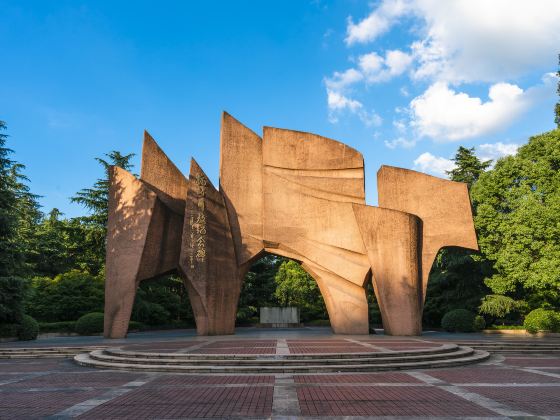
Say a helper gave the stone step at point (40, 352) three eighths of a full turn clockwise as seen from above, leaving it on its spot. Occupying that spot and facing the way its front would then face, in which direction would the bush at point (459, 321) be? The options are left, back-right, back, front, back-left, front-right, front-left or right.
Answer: back-right

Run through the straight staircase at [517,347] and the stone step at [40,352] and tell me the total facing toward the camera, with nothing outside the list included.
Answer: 2

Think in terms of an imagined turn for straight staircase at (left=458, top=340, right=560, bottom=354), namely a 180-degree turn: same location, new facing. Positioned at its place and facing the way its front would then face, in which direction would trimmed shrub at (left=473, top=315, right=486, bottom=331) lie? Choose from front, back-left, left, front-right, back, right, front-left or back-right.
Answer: front

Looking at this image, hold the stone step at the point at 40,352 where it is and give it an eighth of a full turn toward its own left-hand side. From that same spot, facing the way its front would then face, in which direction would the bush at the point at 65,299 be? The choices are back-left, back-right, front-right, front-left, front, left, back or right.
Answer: back-left

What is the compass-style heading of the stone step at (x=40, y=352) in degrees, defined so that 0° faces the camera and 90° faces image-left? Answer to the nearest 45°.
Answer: approximately 0°

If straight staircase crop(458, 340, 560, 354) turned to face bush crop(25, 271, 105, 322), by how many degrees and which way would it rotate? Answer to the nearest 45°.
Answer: approximately 90° to its right

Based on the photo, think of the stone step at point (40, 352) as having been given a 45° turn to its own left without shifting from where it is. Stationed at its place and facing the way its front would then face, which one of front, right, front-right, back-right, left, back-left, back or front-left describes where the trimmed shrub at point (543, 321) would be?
front-left

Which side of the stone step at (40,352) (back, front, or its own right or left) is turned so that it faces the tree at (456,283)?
left

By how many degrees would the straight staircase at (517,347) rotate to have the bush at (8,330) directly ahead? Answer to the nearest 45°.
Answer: approximately 90° to its right

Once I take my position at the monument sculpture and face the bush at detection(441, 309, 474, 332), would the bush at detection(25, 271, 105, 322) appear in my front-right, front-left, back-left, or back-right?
back-left

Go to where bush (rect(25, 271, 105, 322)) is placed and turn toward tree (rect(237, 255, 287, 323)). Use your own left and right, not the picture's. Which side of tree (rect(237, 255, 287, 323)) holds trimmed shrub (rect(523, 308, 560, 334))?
right

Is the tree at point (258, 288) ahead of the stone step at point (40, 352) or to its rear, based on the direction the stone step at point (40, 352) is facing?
to the rear

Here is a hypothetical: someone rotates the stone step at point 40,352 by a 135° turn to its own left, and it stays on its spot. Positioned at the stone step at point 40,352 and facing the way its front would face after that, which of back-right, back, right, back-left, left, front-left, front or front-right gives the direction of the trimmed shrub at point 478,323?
front-right

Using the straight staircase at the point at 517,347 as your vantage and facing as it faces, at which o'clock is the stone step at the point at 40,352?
The stone step is roughly at 2 o'clock from the straight staircase.

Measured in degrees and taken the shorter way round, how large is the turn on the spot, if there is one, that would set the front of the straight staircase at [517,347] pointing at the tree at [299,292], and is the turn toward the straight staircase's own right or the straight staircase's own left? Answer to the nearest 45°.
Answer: approximately 135° to the straight staircase's own right
